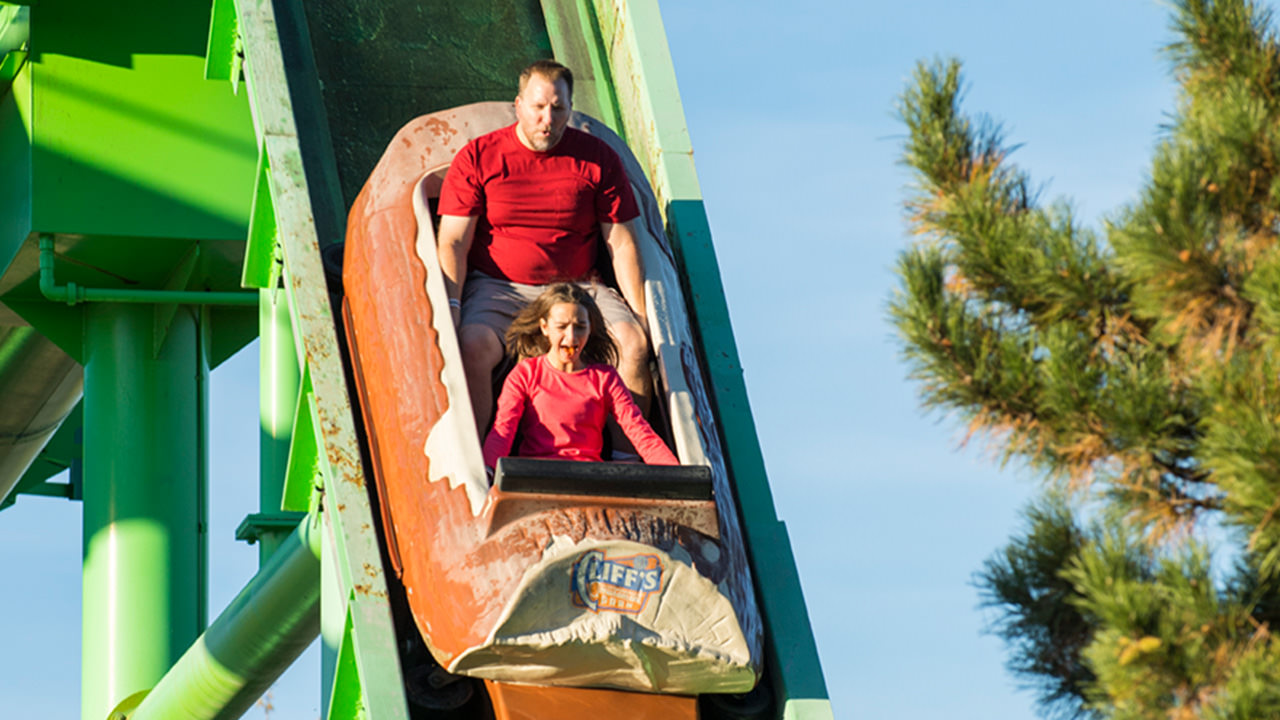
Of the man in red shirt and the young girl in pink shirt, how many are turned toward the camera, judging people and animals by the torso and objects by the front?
2

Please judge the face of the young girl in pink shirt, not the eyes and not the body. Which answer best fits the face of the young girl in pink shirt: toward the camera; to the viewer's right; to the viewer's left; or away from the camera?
toward the camera

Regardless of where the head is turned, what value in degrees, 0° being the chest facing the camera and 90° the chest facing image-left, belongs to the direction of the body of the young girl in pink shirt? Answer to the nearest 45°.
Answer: approximately 0°

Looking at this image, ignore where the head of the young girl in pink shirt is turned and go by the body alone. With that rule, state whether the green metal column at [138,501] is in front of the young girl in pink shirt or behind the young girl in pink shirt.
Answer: behind

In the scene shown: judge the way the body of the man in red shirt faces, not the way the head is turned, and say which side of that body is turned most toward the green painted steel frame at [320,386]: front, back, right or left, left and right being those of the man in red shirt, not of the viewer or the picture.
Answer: right

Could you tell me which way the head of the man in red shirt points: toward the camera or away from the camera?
toward the camera

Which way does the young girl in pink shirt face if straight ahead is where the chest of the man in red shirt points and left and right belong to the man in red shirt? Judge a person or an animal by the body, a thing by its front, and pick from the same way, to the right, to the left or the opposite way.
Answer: the same way

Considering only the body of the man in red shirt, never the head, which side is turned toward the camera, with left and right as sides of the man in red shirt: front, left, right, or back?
front
